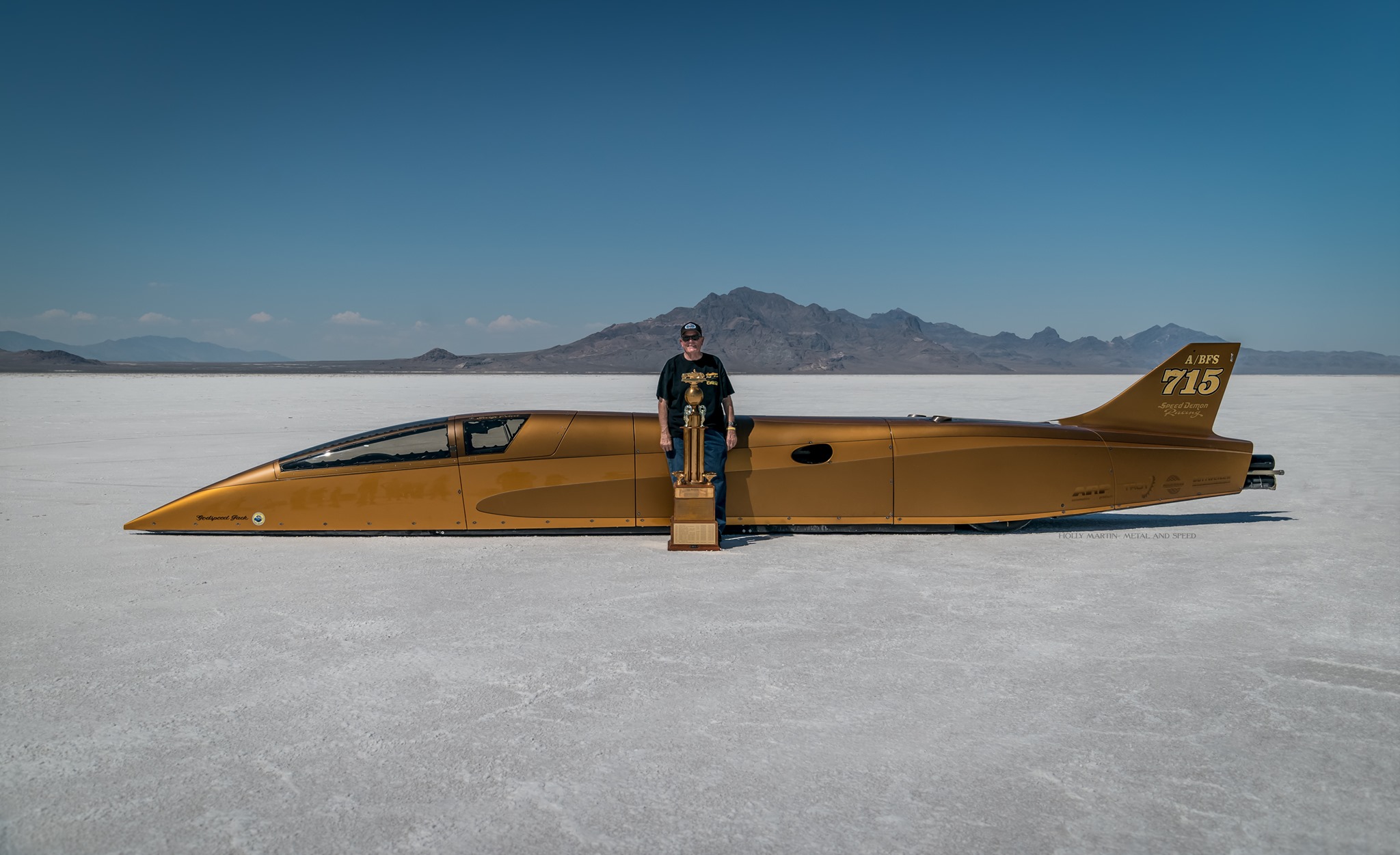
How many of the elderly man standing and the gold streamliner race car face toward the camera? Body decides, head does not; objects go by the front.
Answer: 1

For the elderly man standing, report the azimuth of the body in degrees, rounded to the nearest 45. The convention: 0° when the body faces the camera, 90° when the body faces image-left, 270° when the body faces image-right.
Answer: approximately 0°

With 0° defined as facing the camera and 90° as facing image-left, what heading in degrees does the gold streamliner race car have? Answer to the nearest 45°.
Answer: approximately 90°

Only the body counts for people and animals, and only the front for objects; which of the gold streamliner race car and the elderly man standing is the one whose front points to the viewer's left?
the gold streamliner race car

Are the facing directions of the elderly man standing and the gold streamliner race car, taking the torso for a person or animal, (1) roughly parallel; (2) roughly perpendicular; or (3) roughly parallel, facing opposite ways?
roughly perpendicular
